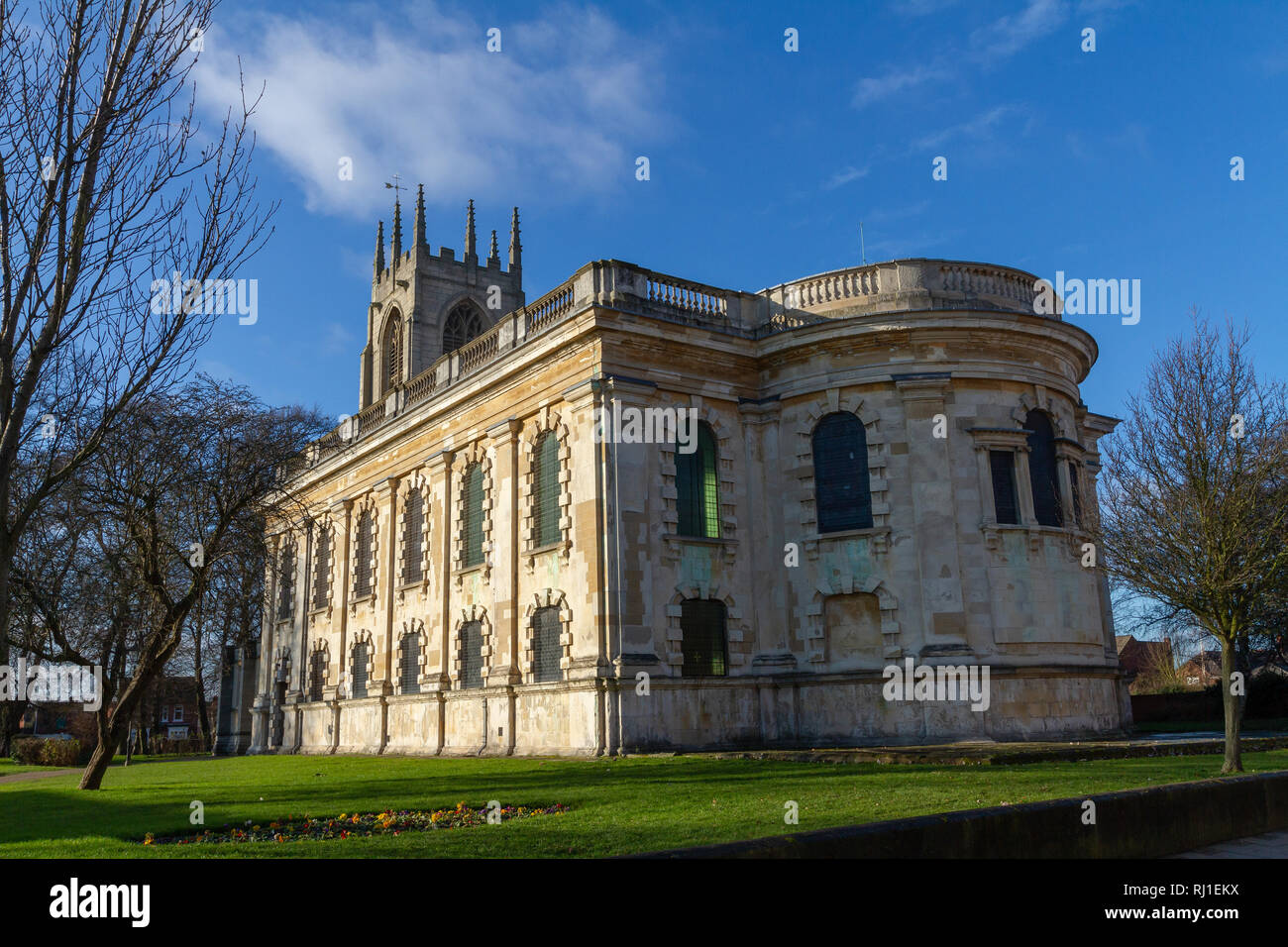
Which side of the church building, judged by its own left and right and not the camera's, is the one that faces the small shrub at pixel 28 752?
front

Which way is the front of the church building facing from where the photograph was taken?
facing away from the viewer and to the left of the viewer

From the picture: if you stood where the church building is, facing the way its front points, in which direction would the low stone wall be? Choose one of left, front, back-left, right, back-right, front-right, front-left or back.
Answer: back-left

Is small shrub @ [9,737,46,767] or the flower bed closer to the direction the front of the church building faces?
the small shrub

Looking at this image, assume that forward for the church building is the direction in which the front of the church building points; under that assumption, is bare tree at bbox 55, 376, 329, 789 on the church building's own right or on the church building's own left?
on the church building's own left

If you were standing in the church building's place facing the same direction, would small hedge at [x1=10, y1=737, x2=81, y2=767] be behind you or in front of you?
in front

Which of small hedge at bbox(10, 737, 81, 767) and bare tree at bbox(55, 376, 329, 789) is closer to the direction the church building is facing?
the small hedge

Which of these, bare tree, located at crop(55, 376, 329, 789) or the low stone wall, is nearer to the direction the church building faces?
the bare tree
